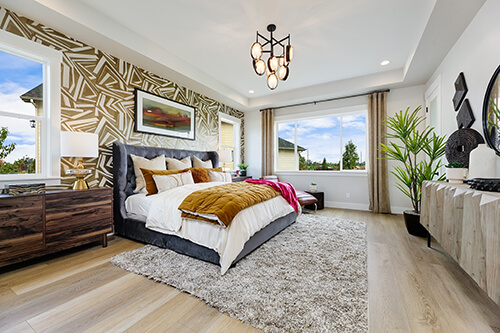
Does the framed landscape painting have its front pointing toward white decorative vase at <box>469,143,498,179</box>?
yes

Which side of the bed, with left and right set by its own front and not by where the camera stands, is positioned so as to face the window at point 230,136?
left

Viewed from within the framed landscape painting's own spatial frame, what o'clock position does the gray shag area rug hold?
The gray shag area rug is roughly at 1 o'clock from the framed landscape painting.

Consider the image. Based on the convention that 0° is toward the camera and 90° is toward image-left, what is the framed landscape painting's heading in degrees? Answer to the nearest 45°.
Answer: approximately 315°

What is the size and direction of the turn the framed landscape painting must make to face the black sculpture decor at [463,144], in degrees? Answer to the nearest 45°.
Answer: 0° — it already faces it

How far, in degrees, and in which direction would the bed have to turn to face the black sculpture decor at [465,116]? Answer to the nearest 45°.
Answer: approximately 45° to its left

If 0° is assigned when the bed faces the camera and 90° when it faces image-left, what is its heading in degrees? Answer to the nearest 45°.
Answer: approximately 315°

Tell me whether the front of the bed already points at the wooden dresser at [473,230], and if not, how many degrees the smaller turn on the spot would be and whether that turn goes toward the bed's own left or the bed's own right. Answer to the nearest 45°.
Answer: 0° — it already faces it
